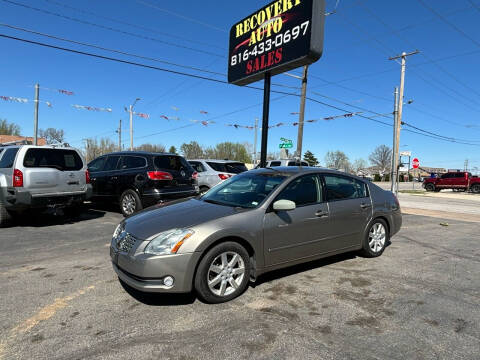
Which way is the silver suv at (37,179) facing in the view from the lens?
facing away from the viewer and to the left of the viewer

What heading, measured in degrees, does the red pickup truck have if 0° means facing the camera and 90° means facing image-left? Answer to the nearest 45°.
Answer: approximately 90°

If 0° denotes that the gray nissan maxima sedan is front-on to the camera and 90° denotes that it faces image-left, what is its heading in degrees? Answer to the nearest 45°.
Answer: approximately 45°

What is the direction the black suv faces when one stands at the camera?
facing away from the viewer and to the left of the viewer

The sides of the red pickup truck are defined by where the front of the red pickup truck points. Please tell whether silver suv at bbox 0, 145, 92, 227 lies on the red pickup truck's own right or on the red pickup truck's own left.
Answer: on the red pickup truck's own left
